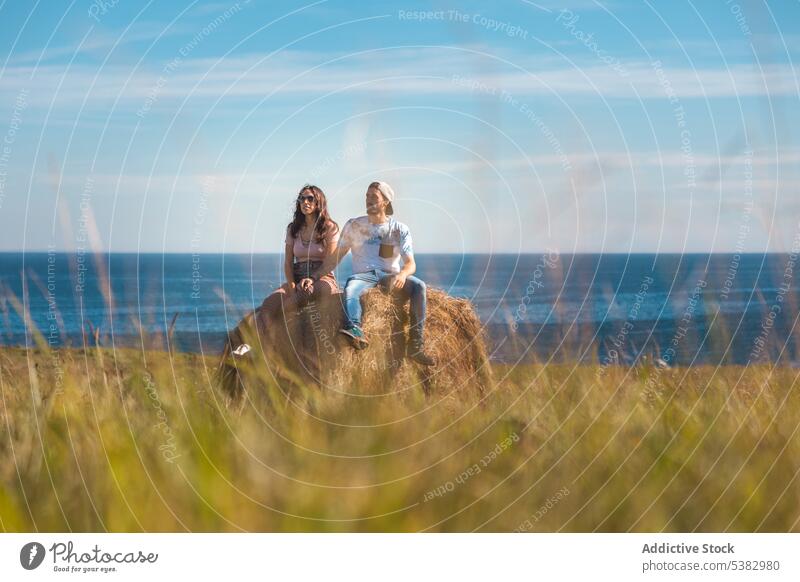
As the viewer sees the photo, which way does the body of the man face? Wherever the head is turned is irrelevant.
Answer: toward the camera

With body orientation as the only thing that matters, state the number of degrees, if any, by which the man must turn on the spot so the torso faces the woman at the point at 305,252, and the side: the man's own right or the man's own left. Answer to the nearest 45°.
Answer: approximately 90° to the man's own right
